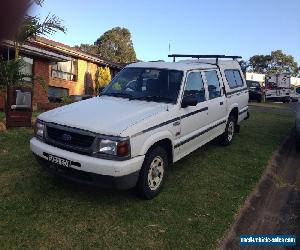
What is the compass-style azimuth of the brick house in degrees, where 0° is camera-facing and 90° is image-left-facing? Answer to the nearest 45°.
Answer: approximately 315°

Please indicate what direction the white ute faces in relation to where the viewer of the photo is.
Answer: facing the viewer and to the left of the viewer

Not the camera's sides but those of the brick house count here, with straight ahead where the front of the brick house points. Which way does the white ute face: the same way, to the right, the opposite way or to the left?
to the right

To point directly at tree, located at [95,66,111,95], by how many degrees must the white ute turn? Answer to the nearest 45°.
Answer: approximately 135° to its right

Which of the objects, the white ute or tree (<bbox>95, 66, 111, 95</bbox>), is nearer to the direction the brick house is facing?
the white ute

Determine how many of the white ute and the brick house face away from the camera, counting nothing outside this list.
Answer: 0

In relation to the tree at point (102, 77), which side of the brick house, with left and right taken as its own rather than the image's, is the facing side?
left
